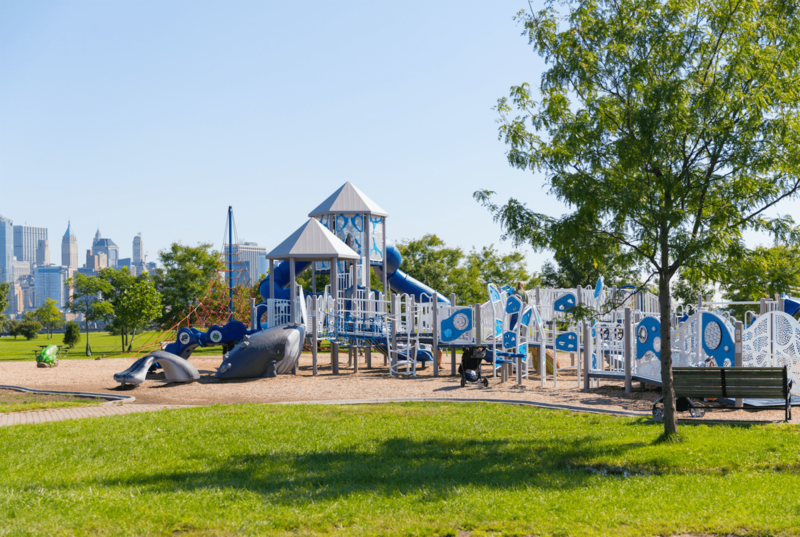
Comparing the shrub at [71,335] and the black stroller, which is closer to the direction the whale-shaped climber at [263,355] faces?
the black stroller

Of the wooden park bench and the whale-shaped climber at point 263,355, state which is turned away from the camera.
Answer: the wooden park bench

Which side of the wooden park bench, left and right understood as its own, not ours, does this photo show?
back

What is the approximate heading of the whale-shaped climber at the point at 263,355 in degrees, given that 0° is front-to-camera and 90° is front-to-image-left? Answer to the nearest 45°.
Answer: approximately 270°

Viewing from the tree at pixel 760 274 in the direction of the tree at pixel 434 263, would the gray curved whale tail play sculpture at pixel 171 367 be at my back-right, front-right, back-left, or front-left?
front-left

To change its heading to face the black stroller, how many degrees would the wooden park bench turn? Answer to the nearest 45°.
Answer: approximately 45° to its left

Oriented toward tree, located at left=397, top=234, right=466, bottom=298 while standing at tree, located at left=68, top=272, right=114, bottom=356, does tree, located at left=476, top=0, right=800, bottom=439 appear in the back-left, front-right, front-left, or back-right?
front-right

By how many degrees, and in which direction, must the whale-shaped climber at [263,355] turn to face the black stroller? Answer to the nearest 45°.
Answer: approximately 45° to its right

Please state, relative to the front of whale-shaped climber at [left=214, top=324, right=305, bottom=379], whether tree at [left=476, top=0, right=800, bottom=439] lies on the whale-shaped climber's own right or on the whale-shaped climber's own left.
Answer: on the whale-shaped climber's own right
